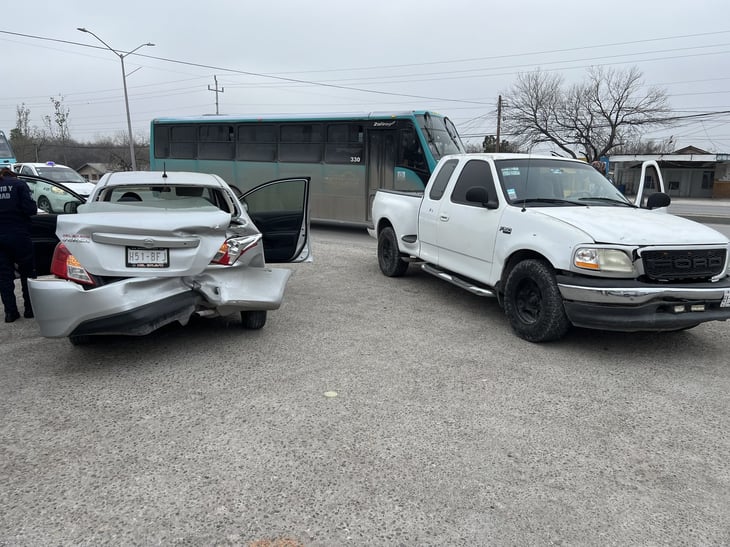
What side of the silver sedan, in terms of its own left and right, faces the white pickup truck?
right

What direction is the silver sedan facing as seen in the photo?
away from the camera

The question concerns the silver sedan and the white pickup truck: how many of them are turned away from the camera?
1

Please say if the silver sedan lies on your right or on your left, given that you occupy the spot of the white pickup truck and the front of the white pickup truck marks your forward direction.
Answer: on your right

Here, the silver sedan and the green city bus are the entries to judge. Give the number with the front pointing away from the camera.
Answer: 1

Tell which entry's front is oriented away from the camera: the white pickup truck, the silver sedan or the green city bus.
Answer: the silver sedan

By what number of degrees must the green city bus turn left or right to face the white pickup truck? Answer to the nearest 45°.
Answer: approximately 45° to its right

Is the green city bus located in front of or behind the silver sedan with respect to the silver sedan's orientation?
in front

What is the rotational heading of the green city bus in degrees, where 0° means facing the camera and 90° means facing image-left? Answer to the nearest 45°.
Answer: approximately 315°

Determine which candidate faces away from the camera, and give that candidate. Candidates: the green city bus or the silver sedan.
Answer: the silver sedan

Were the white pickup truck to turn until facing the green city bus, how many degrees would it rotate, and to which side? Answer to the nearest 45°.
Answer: approximately 180°

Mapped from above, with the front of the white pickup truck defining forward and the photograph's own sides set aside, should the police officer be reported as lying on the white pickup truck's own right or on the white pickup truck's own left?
on the white pickup truck's own right
